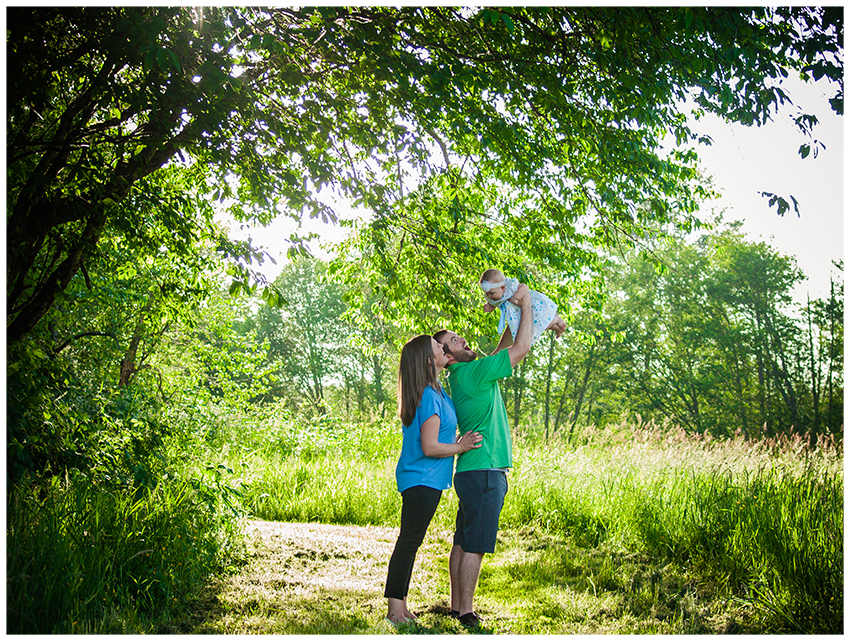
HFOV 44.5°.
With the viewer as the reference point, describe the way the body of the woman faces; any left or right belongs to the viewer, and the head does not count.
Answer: facing to the right of the viewer

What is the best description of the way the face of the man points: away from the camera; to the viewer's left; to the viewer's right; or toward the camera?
to the viewer's right

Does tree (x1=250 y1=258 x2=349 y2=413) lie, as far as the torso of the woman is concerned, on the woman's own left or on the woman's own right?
on the woman's own left
